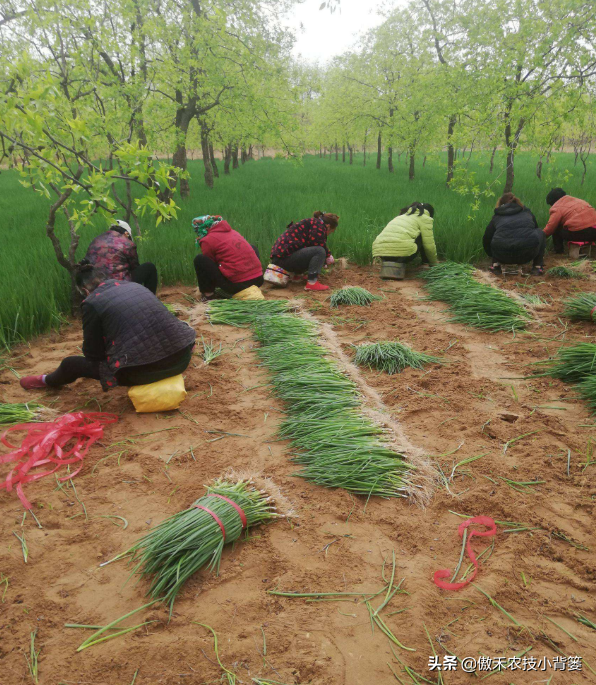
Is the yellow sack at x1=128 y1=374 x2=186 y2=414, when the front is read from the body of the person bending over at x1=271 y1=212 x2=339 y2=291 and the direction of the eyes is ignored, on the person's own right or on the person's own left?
on the person's own right

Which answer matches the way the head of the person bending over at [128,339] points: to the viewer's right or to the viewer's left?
to the viewer's left

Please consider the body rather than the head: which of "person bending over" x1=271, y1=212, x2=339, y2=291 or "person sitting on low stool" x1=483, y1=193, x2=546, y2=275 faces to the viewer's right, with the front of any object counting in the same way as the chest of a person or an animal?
"person bending over" x1=271, y1=212, x2=339, y2=291

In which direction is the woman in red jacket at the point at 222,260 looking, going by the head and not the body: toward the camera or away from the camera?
away from the camera

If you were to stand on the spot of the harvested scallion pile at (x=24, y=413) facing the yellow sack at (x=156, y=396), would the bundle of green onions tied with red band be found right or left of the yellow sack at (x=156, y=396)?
right

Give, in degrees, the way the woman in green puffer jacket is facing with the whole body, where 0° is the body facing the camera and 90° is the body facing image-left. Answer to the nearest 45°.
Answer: approximately 225°

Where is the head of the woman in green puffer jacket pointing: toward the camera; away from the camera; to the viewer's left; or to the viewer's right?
away from the camera

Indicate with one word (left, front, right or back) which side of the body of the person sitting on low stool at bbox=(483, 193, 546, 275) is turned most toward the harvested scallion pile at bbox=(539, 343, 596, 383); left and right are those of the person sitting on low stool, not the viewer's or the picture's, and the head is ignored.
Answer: back

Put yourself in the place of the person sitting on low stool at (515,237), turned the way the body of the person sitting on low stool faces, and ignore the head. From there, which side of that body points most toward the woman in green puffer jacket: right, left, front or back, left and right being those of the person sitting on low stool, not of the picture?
left

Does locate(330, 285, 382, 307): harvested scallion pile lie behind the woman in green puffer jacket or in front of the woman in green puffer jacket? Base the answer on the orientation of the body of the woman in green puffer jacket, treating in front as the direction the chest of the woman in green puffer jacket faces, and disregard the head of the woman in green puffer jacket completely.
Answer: behind

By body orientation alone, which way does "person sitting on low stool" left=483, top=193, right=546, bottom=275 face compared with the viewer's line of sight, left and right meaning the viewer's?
facing away from the viewer
